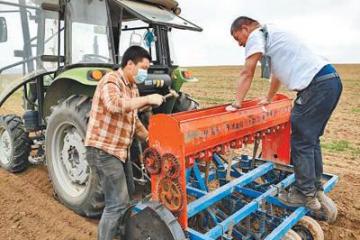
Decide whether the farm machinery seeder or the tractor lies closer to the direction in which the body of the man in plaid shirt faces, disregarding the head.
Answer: the farm machinery seeder

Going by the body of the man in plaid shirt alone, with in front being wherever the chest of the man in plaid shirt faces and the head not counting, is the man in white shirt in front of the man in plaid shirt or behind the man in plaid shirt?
in front

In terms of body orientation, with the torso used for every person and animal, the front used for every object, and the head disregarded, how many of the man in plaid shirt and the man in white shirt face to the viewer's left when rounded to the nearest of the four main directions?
1

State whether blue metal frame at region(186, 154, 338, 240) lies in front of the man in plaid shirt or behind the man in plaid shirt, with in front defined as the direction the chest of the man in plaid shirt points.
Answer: in front

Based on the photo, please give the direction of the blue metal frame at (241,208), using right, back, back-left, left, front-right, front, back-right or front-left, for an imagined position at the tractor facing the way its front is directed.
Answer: back

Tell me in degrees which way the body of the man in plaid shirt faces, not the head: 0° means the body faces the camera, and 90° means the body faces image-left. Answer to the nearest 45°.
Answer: approximately 270°

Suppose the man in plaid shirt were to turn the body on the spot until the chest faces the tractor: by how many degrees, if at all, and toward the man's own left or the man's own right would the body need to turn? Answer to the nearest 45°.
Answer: approximately 90° to the man's own left

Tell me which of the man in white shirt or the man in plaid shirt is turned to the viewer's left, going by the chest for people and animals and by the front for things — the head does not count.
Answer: the man in white shirt

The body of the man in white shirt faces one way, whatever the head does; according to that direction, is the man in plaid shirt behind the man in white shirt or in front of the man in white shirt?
in front

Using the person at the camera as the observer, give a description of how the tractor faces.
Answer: facing away from the viewer and to the left of the viewer

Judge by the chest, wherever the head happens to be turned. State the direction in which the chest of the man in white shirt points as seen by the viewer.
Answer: to the viewer's left
